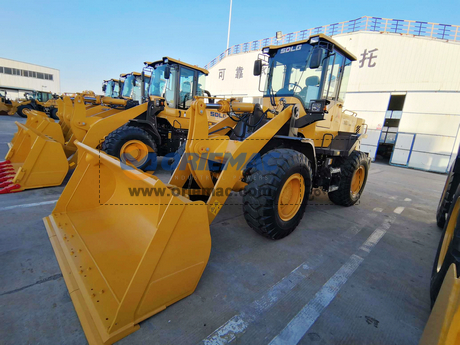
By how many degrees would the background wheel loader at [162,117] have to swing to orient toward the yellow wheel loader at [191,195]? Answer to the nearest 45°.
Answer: approximately 45° to its left

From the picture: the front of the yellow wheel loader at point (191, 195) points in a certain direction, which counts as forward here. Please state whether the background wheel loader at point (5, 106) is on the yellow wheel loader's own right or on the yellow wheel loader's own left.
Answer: on the yellow wheel loader's own right

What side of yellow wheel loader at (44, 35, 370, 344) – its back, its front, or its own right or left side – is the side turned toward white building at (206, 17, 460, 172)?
back

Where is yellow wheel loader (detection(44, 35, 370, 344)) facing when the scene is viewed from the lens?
facing the viewer and to the left of the viewer

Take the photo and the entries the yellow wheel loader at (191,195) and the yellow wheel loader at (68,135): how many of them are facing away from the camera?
0

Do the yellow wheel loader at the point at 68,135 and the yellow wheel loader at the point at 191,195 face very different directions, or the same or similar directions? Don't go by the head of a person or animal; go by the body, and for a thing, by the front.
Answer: same or similar directions

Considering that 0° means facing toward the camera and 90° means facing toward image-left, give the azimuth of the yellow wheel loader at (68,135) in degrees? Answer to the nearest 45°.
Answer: approximately 45°

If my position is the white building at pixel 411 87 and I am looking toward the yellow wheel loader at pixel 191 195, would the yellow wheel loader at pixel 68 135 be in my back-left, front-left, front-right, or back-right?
front-right

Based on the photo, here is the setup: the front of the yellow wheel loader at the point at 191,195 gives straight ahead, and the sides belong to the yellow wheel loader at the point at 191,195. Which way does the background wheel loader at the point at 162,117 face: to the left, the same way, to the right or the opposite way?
the same way

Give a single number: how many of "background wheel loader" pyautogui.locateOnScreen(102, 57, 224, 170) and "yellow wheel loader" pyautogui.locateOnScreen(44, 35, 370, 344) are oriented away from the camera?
0
